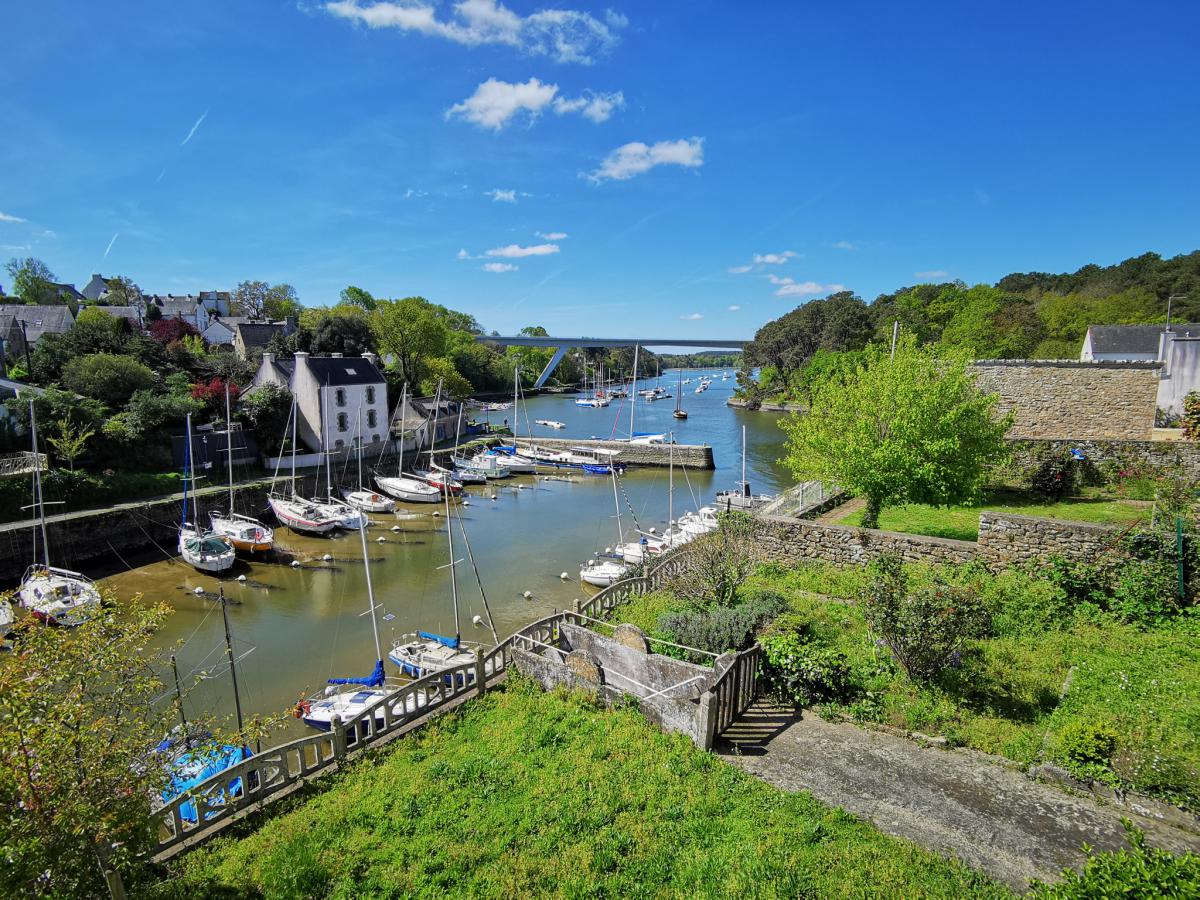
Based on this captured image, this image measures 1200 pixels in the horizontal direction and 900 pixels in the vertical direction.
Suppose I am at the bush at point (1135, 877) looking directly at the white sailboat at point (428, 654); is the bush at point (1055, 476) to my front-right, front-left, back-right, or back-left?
front-right

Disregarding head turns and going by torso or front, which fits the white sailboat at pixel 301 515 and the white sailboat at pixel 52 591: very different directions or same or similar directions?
same or similar directions

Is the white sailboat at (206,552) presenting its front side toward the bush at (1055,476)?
no

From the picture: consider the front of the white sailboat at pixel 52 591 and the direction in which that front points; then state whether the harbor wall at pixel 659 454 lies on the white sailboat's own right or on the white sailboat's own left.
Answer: on the white sailboat's own right

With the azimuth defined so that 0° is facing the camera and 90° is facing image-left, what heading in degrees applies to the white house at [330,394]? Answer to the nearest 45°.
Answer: approximately 315°

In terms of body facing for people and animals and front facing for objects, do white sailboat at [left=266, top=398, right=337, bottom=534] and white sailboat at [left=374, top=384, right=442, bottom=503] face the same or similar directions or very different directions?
same or similar directions

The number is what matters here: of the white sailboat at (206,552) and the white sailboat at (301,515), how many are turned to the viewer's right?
0

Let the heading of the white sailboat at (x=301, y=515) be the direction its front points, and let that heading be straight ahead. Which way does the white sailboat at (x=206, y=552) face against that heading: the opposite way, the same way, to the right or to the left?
the same way
